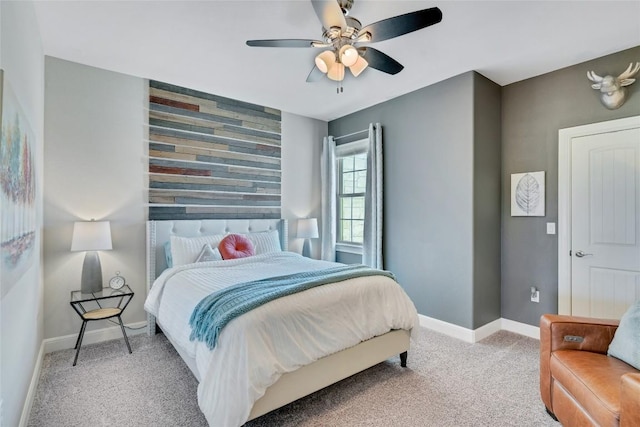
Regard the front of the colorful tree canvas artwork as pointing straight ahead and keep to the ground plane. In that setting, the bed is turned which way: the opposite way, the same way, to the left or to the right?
to the right

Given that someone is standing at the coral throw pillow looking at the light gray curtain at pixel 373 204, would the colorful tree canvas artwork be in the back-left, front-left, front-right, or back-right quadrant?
back-right

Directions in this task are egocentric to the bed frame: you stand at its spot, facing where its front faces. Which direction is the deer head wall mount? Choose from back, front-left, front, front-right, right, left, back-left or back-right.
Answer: front-left

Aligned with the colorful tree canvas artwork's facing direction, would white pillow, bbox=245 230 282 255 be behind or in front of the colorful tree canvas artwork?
in front

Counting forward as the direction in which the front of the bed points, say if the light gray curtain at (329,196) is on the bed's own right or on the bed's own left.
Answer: on the bed's own left

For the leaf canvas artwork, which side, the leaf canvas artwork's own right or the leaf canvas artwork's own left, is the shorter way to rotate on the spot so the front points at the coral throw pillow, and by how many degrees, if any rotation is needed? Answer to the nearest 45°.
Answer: approximately 45° to the leaf canvas artwork's own right

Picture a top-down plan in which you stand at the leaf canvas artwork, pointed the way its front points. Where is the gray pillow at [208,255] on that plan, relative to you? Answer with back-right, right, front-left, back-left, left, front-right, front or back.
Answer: front-right

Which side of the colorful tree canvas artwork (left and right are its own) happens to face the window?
front

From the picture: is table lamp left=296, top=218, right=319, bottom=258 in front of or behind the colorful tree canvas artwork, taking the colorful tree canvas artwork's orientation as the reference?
in front

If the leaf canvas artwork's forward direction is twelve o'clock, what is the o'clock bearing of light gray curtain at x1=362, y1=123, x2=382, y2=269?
The light gray curtain is roughly at 3 o'clock from the leaf canvas artwork.

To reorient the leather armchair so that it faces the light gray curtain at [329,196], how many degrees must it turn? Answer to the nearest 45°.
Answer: approximately 90° to its right

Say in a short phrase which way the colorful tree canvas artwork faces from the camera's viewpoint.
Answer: facing to the right of the viewer

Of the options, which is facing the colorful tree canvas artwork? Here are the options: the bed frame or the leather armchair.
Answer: the leather armchair

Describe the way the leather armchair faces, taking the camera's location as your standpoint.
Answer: facing the viewer and to the left of the viewer

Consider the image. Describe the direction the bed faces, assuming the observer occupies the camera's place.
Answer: facing the viewer and to the right of the viewer
